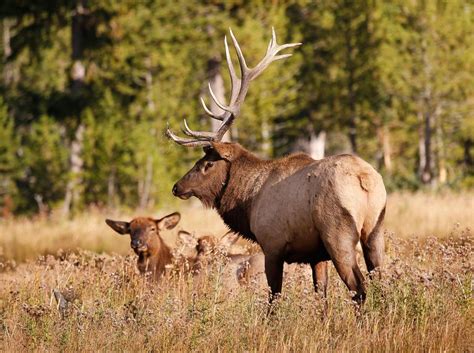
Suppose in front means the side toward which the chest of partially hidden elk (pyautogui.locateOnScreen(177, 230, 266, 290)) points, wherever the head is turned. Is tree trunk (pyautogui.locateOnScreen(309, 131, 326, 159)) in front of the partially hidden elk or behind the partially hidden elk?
behind

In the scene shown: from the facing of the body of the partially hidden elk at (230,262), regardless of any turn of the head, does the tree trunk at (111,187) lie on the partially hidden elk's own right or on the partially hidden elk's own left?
on the partially hidden elk's own right

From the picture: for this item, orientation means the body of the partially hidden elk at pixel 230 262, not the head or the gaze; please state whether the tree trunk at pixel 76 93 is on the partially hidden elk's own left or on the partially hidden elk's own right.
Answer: on the partially hidden elk's own right

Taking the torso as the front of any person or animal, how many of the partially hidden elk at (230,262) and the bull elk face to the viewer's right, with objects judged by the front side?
0

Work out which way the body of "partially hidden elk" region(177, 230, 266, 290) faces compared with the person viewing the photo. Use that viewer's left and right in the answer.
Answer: facing the viewer and to the left of the viewer

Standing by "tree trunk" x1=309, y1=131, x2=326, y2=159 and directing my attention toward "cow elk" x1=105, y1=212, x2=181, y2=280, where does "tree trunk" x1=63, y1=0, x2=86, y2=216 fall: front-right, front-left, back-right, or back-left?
front-right

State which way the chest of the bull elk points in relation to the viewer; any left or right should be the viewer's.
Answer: facing away from the viewer and to the left of the viewer

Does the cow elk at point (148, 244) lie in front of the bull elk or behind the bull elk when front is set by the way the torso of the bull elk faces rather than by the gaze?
in front
